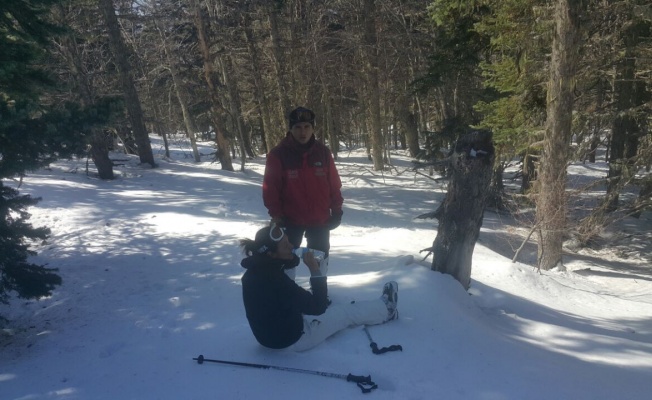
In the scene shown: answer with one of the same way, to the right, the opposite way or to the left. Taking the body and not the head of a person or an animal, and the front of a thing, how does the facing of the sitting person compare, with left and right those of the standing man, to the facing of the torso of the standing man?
to the left

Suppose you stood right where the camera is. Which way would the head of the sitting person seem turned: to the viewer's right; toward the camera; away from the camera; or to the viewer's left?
to the viewer's right

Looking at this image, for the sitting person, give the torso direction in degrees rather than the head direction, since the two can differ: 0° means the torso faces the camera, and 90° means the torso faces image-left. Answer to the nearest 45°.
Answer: approximately 270°

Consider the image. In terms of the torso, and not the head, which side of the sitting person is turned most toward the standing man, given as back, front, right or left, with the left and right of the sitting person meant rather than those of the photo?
left

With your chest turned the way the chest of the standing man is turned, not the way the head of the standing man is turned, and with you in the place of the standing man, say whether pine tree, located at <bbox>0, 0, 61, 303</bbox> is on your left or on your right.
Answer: on your right

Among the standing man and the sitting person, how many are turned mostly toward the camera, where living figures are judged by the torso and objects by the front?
1

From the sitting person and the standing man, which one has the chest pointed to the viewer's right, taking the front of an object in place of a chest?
the sitting person

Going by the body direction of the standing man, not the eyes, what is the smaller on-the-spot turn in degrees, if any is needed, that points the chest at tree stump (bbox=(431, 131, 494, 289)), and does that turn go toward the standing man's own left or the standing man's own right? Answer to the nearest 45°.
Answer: approximately 90° to the standing man's own left

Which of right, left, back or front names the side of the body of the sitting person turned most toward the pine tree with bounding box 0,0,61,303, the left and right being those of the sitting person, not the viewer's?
back
